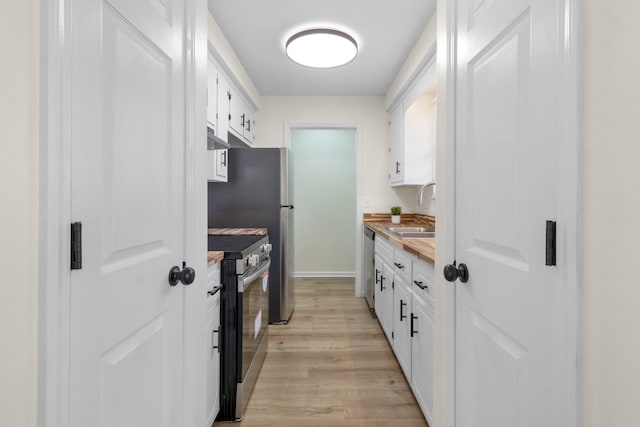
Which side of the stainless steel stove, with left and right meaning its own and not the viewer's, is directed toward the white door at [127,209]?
right

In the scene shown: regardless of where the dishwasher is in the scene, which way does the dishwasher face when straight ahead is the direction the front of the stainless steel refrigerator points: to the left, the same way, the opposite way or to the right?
the opposite way

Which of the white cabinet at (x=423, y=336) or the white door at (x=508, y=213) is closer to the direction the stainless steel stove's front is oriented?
the white cabinet

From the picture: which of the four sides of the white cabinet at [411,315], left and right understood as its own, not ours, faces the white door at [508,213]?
left

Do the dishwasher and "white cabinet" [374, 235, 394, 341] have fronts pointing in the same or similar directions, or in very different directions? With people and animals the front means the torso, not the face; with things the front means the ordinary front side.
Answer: same or similar directions

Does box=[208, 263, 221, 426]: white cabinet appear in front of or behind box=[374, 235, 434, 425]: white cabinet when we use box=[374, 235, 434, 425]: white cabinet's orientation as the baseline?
in front

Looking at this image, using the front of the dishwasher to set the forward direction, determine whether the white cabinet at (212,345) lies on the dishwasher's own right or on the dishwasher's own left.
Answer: on the dishwasher's own left

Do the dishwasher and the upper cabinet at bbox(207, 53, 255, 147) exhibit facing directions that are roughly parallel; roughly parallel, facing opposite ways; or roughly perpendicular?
roughly parallel, facing opposite ways

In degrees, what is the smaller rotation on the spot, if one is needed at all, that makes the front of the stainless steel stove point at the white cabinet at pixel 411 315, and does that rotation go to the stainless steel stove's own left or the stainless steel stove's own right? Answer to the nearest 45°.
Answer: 0° — it already faces it

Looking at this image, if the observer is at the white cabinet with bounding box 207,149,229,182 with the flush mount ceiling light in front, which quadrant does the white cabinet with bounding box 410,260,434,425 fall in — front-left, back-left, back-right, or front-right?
front-right

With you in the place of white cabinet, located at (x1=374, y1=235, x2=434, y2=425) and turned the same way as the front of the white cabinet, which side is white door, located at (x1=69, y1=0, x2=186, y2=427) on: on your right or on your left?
on your left

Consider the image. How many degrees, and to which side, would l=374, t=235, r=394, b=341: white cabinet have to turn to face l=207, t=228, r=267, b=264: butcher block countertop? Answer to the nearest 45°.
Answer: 0° — it already faces it

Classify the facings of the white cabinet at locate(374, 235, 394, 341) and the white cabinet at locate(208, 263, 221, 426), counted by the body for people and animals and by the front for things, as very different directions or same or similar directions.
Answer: very different directions

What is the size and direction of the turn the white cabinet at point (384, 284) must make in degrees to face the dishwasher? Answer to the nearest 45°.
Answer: approximately 90° to its right

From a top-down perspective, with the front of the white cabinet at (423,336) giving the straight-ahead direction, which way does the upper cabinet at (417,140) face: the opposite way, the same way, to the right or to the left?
the same way

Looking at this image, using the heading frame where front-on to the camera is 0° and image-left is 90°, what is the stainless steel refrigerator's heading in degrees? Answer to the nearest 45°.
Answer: approximately 270°

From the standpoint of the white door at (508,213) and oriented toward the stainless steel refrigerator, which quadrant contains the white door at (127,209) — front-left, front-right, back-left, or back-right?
front-left

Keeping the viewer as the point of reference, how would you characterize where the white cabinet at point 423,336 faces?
facing to the left of the viewer

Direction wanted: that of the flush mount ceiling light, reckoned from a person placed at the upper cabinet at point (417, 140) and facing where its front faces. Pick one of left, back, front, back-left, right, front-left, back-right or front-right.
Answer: front-left
